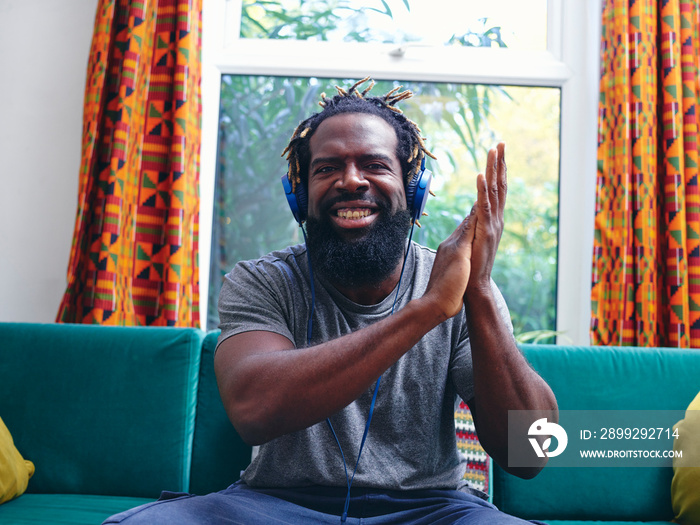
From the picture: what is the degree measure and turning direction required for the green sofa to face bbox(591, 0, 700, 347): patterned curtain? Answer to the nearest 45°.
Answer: approximately 90° to its left

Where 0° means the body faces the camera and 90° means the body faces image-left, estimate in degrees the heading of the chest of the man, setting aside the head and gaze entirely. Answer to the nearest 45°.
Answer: approximately 0°

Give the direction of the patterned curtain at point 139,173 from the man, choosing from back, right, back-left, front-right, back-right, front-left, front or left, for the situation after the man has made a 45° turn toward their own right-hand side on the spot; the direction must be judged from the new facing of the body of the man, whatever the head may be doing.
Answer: right

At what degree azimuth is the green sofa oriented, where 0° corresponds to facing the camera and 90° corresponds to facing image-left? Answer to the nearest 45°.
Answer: approximately 0°

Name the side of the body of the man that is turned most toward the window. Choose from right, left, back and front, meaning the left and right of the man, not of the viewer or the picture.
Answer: back
